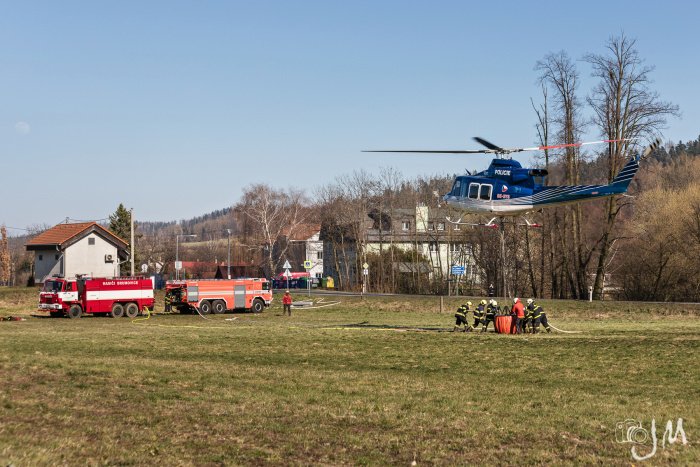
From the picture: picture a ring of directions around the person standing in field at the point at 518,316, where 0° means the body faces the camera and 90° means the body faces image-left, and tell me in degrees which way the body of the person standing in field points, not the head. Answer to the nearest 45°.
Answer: approximately 90°

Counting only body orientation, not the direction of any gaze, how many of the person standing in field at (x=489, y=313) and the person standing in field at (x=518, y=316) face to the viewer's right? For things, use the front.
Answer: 1

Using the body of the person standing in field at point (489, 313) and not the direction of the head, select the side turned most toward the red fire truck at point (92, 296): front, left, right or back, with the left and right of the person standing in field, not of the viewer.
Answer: back

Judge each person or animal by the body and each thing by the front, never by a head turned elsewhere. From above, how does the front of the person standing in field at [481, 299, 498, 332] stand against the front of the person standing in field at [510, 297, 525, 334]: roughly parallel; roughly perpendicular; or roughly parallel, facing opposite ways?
roughly parallel, facing opposite ways

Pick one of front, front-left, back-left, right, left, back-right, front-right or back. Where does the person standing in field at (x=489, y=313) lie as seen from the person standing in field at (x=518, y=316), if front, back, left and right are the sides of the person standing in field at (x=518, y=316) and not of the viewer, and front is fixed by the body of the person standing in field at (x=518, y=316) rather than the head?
front-right

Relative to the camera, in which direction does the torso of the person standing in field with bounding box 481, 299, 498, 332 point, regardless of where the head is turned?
to the viewer's right
